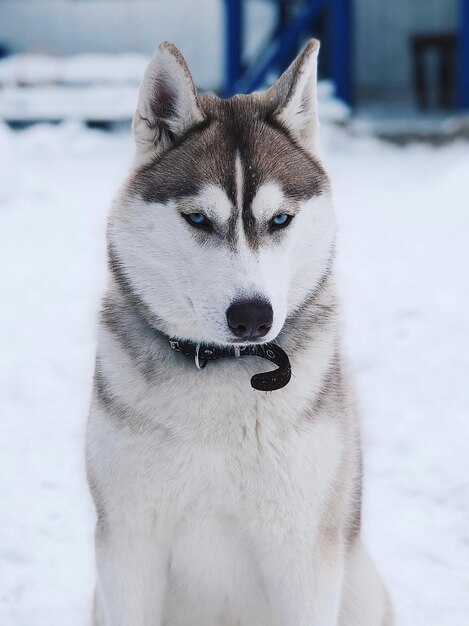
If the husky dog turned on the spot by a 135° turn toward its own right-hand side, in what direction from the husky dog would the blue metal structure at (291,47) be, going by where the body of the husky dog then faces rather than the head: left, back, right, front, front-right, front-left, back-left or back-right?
front-right

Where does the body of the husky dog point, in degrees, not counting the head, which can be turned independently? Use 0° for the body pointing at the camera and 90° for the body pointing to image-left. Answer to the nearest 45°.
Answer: approximately 0°

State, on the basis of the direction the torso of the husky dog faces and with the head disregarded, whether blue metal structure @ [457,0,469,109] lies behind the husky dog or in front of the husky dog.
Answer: behind
